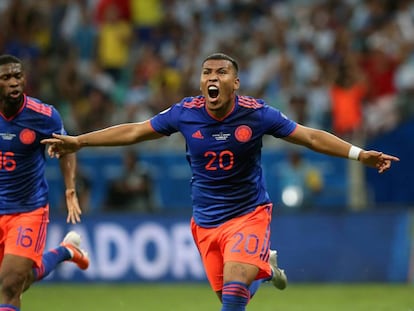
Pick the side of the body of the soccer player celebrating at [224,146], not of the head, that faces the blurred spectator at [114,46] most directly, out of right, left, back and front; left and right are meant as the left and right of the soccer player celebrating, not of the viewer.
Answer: back

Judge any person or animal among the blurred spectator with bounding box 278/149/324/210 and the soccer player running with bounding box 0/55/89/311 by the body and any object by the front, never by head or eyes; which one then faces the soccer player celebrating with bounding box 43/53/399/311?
the blurred spectator

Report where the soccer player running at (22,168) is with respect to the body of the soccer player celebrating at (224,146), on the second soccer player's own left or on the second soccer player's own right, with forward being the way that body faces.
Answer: on the second soccer player's own right

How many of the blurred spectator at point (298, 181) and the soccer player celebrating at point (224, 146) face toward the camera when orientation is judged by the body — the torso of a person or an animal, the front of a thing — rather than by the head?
2

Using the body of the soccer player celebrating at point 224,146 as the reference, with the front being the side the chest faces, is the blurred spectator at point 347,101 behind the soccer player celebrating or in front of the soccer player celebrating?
behind

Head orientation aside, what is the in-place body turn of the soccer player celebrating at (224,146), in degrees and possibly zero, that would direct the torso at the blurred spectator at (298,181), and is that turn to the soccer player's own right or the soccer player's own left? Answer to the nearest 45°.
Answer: approximately 180°

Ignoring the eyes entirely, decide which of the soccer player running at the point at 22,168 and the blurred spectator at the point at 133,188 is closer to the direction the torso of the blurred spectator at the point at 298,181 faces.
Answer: the soccer player running

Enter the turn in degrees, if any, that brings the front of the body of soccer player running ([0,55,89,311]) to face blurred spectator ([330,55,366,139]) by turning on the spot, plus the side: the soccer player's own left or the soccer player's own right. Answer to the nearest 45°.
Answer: approximately 180°
